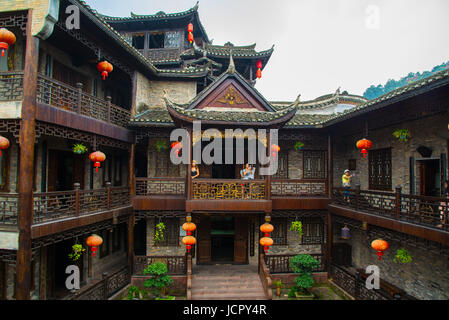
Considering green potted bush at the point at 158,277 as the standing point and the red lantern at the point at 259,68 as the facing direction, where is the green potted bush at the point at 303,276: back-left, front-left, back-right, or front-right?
front-right

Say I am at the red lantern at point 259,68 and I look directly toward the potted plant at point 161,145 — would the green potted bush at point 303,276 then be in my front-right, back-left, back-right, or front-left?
front-left

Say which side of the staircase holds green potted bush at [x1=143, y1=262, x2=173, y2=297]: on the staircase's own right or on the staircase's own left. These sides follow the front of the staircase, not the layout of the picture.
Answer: on the staircase's own right

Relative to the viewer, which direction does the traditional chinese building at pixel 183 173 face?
toward the camera

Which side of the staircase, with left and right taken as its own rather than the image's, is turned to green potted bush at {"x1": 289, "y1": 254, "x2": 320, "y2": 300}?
left
